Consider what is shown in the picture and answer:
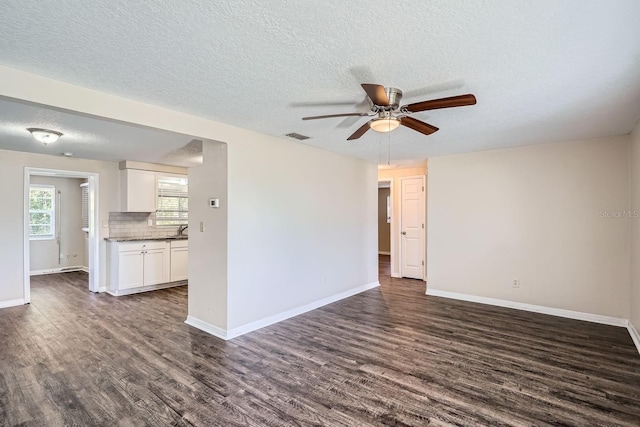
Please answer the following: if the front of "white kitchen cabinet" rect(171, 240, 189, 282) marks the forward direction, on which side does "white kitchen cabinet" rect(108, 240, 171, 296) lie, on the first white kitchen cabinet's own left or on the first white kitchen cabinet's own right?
on the first white kitchen cabinet's own right

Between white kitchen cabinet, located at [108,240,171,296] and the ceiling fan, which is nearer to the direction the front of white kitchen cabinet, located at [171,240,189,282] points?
the ceiling fan

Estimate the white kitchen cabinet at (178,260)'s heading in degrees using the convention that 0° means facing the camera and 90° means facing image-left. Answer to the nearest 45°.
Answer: approximately 315°

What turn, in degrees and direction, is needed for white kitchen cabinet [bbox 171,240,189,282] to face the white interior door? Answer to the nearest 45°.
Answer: approximately 45° to its left
